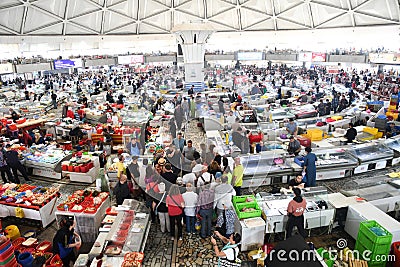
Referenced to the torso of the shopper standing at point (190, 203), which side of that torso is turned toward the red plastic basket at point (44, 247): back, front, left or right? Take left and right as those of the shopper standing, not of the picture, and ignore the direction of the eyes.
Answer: left

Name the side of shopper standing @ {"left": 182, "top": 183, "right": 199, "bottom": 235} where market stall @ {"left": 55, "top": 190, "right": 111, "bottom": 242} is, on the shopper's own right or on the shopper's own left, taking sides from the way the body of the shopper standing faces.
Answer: on the shopper's own left

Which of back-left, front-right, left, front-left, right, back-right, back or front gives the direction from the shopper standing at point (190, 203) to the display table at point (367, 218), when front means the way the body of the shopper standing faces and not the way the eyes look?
right

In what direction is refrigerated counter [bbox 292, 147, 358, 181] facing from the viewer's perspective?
toward the camera

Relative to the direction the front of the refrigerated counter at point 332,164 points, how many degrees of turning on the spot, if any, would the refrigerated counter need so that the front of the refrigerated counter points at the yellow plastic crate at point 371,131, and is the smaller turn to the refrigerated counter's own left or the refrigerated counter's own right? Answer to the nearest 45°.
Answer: approximately 180°

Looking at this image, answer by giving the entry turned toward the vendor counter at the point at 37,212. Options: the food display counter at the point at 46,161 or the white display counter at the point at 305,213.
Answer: the food display counter at the point at 46,161

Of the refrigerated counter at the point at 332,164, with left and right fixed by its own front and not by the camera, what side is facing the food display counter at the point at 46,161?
right

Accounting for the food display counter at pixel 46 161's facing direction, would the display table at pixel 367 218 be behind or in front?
in front

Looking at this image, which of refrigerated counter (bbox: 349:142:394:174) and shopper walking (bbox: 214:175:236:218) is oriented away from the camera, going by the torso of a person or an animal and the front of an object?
the shopper walking

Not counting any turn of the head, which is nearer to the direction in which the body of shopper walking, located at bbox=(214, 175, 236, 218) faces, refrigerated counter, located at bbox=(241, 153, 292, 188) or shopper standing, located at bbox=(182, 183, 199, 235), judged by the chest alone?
the refrigerated counter

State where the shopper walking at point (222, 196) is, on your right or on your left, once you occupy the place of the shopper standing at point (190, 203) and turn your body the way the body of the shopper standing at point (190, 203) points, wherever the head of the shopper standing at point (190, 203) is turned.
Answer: on your right

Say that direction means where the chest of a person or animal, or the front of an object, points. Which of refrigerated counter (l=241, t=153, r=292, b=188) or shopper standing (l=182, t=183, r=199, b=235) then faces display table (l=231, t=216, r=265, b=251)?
the refrigerated counter

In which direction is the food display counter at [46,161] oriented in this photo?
toward the camera
